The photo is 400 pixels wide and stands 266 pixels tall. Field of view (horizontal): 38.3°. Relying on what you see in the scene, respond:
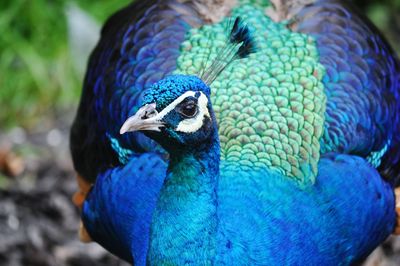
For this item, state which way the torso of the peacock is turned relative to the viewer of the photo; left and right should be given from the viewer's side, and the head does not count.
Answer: facing the viewer
